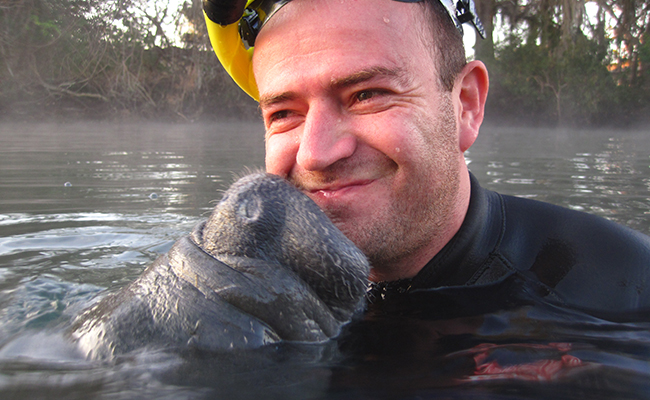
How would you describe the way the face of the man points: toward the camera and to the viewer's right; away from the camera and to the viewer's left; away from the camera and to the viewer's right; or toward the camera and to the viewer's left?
toward the camera and to the viewer's left

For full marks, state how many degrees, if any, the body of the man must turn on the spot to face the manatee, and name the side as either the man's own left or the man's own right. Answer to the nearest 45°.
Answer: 0° — they already face it

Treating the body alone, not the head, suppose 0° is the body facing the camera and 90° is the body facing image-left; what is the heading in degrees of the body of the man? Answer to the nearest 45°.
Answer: approximately 45°
